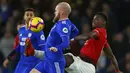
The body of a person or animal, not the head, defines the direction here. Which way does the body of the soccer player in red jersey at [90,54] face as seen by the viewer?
to the viewer's left
